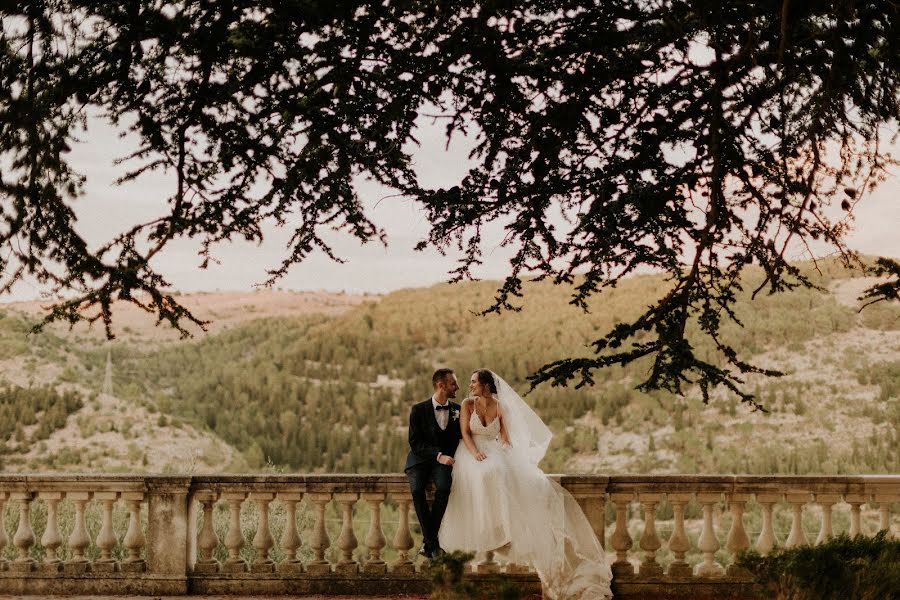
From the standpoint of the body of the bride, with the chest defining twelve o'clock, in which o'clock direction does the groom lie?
The groom is roughly at 3 o'clock from the bride.

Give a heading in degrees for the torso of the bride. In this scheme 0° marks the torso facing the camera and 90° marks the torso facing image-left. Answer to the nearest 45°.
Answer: approximately 0°

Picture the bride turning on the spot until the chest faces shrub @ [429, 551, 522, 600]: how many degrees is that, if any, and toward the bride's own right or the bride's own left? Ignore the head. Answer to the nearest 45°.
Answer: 0° — they already face it

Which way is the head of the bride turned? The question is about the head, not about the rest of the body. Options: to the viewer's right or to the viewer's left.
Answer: to the viewer's left

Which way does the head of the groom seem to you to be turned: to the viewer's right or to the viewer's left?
to the viewer's right
